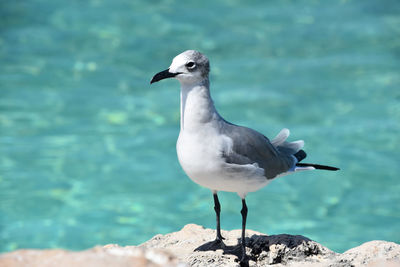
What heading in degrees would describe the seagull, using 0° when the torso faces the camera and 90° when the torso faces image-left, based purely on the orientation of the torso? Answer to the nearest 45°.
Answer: approximately 45°
